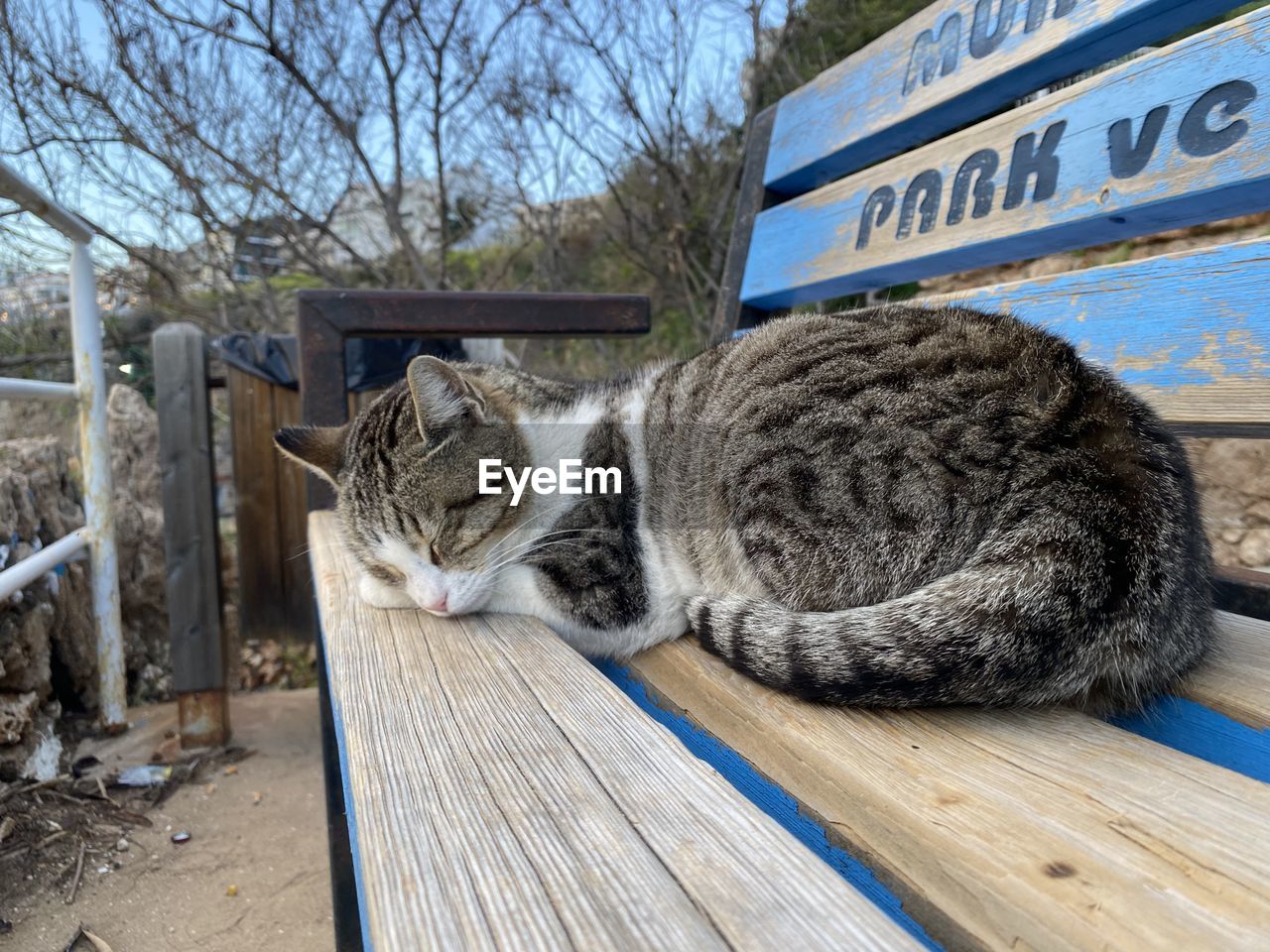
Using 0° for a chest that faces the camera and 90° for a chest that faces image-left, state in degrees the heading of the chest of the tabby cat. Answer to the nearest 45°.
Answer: approximately 90°

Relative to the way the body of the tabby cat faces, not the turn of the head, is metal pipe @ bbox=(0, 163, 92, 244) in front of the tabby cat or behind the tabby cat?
in front

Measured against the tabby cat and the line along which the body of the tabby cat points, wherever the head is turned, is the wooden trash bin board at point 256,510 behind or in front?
in front

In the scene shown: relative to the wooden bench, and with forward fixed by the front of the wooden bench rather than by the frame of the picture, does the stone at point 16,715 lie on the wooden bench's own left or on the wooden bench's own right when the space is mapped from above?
on the wooden bench's own right

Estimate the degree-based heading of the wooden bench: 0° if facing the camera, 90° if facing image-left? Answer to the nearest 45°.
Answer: approximately 45°
